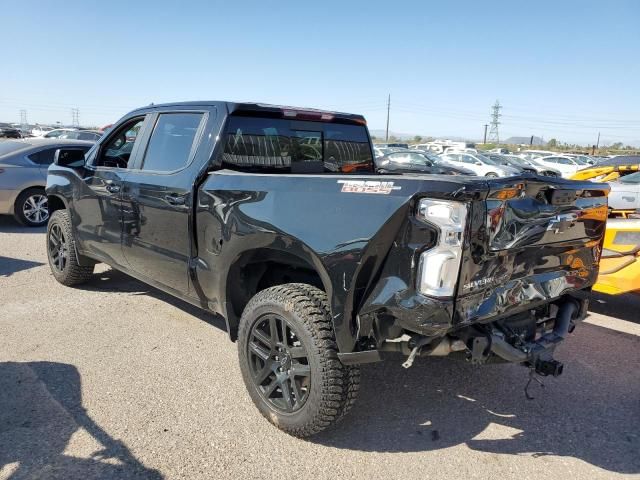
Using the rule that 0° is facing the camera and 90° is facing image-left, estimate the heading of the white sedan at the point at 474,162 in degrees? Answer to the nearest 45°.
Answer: approximately 315°

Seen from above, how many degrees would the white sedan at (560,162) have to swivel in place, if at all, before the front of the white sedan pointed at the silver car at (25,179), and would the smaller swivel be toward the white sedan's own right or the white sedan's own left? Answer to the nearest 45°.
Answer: approximately 45° to the white sedan's own right

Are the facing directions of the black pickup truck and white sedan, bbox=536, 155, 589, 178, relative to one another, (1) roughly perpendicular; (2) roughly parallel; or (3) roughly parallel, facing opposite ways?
roughly parallel, facing opposite ways

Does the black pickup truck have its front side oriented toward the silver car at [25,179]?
yes

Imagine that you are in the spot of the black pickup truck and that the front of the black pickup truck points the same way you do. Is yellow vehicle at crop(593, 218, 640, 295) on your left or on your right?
on your right

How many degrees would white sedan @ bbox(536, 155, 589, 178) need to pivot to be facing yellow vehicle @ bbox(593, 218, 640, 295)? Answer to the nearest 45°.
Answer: approximately 45° to its right

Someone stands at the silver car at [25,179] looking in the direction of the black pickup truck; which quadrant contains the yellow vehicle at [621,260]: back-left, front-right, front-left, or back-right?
front-left

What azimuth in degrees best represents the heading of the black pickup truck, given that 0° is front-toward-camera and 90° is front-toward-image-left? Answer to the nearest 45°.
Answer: approximately 135°

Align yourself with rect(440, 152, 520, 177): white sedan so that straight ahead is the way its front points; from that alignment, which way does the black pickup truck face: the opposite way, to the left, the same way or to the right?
the opposite way

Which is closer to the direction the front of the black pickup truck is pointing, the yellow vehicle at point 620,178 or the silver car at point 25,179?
the silver car
